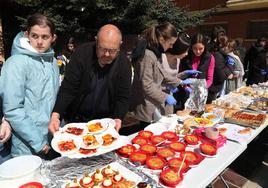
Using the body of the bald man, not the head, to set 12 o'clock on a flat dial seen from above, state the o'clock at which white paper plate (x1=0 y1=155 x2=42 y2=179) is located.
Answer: The white paper plate is roughly at 1 o'clock from the bald man.

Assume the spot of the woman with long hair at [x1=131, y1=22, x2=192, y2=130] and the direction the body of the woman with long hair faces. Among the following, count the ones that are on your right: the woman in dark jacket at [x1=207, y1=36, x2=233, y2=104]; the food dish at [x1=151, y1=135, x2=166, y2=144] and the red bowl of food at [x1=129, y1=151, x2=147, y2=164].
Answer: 2

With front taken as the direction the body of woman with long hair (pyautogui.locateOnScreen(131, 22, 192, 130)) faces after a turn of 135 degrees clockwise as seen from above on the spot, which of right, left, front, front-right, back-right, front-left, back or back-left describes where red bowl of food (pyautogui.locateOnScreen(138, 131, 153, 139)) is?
front-left

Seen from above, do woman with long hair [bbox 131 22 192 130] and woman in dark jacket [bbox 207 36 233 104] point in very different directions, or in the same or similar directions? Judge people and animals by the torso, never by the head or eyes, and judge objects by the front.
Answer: same or similar directions

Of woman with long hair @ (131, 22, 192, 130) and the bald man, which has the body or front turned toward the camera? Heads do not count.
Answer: the bald man

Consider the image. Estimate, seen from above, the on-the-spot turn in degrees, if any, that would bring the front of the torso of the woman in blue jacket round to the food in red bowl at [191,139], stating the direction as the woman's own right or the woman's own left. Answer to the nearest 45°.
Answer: approximately 45° to the woman's own left

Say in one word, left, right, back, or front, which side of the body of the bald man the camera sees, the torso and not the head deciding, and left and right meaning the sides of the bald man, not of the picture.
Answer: front

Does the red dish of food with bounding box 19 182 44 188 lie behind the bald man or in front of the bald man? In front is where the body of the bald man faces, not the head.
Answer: in front

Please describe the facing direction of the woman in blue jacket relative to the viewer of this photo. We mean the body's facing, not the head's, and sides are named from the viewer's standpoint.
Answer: facing the viewer and to the right of the viewer

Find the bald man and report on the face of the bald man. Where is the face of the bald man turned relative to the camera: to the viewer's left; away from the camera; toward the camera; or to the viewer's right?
toward the camera
